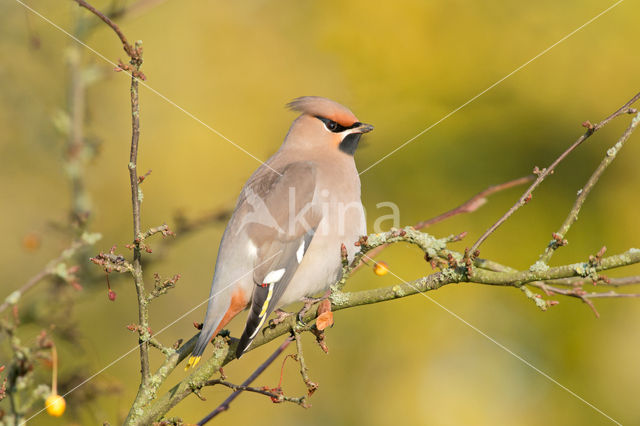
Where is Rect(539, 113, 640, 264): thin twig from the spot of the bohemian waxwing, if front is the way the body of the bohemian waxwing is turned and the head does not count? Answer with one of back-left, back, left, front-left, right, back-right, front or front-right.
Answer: front-right

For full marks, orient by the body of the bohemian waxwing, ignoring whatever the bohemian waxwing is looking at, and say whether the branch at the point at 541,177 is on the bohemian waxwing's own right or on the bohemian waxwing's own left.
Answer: on the bohemian waxwing's own right

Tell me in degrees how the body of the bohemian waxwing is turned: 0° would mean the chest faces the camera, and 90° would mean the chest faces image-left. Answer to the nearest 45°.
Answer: approximately 270°
